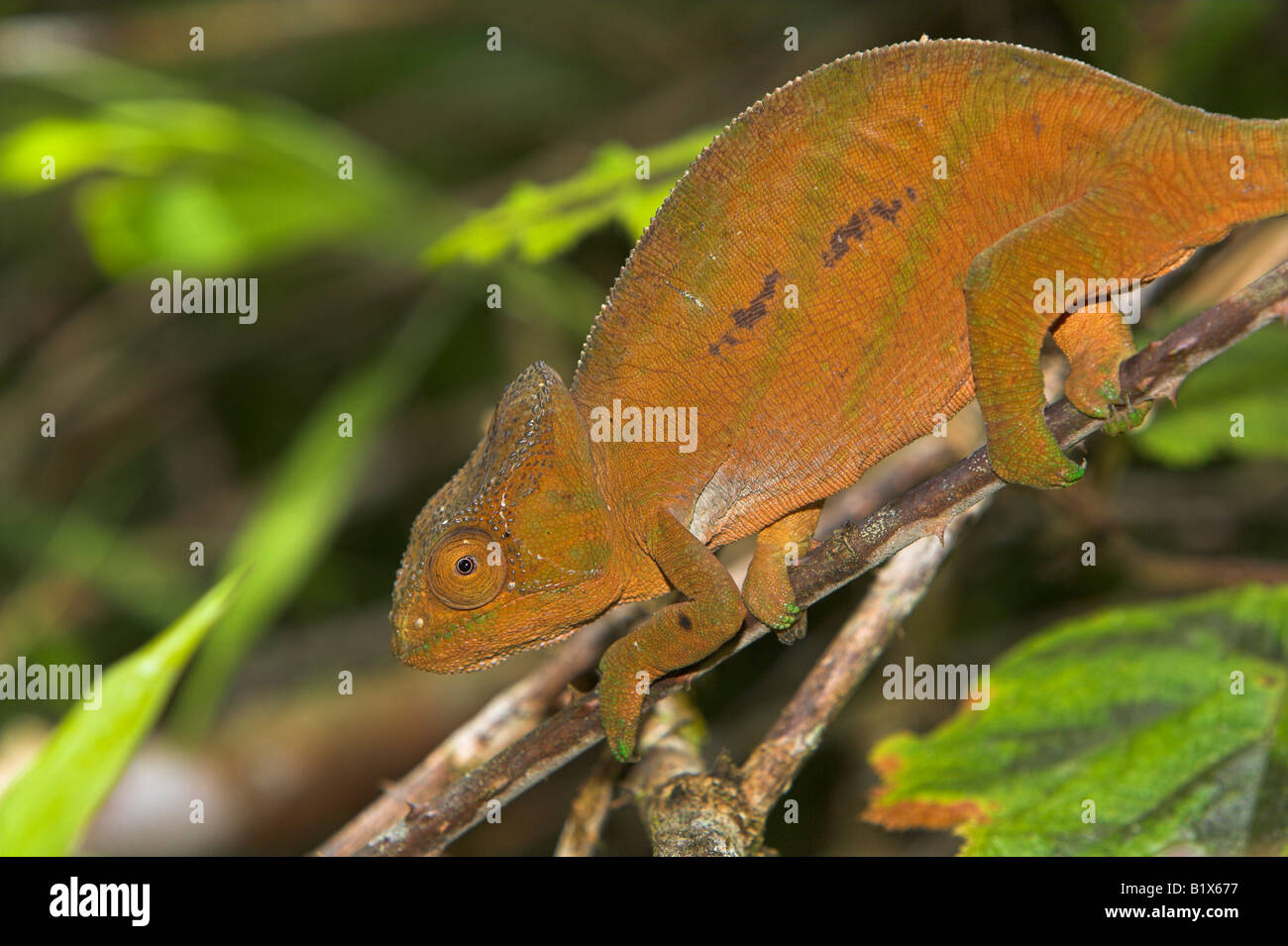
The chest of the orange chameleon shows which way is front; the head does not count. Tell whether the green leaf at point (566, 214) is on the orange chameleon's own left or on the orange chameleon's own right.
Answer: on the orange chameleon's own right

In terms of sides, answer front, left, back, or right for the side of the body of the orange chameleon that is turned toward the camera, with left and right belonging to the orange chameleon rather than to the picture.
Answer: left

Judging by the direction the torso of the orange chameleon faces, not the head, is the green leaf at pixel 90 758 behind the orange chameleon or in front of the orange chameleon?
in front

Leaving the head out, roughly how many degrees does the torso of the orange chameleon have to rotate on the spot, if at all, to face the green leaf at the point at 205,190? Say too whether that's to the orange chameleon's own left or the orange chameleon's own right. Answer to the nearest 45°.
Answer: approximately 45° to the orange chameleon's own right

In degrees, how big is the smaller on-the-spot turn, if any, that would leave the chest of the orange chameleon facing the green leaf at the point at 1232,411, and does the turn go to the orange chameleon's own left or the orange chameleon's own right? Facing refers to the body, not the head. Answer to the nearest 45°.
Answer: approximately 135° to the orange chameleon's own right
